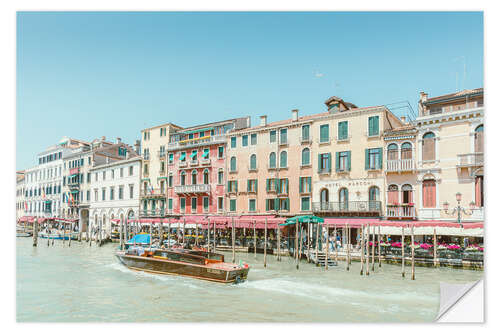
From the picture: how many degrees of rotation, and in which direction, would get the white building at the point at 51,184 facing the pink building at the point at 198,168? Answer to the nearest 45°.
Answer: approximately 90° to its left

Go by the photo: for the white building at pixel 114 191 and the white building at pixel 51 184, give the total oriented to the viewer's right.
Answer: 0

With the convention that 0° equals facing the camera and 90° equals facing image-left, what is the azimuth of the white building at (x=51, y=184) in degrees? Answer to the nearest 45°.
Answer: approximately 45°

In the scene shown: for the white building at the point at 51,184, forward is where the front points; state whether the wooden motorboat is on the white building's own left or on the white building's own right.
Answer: on the white building's own left

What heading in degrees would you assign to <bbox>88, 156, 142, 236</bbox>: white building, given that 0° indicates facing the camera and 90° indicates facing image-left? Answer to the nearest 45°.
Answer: approximately 45°
